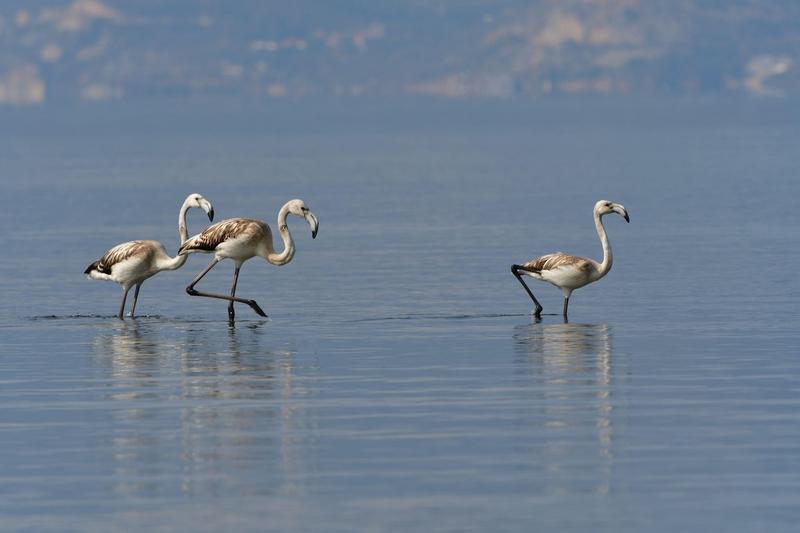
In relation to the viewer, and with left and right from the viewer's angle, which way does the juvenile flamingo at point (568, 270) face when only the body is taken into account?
facing to the right of the viewer

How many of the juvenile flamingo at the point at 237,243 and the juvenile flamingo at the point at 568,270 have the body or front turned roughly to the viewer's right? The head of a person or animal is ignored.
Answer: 2

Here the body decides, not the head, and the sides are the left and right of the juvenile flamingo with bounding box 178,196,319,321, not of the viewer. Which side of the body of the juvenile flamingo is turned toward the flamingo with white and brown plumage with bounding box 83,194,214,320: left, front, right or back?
back

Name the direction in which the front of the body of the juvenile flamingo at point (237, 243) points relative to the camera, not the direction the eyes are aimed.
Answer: to the viewer's right

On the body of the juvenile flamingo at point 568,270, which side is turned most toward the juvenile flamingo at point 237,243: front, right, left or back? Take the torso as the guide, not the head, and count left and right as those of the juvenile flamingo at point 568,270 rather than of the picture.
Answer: back

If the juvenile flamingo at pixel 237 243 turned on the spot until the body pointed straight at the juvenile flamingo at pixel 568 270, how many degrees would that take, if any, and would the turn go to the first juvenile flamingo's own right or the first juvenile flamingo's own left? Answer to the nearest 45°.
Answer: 0° — it already faces it

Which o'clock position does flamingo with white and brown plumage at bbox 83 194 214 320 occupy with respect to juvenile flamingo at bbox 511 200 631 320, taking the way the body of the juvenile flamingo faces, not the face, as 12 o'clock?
The flamingo with white and brown plumage is roughly at 6 o'clock from the juvenile flamingo.

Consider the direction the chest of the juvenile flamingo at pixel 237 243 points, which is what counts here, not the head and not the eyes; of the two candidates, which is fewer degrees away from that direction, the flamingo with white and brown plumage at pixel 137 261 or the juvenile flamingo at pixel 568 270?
the juvenile flamingo
